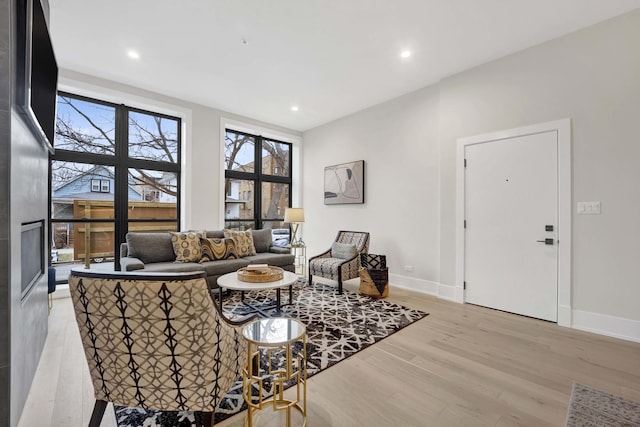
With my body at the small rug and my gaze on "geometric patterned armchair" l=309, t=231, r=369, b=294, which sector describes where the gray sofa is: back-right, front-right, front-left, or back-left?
front-left

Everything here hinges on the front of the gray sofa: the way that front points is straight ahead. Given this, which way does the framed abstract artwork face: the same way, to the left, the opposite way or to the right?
to the right

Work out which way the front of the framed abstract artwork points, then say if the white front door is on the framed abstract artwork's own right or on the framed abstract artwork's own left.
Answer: on the framed abstract artwork's own left

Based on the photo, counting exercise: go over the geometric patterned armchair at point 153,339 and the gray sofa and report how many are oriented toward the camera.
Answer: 1

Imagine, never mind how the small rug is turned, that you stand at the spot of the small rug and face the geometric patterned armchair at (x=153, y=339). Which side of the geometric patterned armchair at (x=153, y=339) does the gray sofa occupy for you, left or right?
right

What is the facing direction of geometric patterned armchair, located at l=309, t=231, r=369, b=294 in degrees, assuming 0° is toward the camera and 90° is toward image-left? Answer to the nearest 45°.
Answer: approximately 45°

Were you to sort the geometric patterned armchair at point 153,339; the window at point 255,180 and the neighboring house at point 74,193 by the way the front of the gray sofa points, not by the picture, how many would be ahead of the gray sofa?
1

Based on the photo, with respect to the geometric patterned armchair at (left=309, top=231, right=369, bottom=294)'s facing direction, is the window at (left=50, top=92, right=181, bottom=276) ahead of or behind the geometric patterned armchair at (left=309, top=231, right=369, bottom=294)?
ahead

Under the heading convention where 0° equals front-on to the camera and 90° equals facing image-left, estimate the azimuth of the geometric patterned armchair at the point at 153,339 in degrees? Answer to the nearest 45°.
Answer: approximately 225°

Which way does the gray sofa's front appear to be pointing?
toward the camera

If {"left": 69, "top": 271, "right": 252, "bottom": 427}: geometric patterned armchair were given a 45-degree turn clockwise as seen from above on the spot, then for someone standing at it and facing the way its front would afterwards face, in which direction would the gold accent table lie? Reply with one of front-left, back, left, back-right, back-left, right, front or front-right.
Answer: front

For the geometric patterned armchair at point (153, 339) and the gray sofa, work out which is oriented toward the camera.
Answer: the gray sofa

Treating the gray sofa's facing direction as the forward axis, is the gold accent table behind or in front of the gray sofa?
in front

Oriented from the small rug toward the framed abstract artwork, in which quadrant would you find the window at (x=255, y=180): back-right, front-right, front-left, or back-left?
front-left

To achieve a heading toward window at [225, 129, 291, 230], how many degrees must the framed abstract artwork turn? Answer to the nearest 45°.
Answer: approximately 45° to its right

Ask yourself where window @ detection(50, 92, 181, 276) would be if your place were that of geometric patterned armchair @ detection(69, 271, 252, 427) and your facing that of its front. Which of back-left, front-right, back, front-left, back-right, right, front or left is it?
front-left

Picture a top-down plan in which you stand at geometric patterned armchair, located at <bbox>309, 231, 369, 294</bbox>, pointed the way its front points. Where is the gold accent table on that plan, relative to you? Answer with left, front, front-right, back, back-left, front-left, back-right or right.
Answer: front-left
